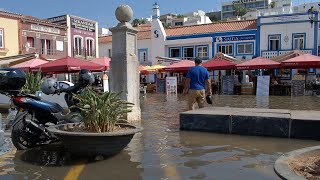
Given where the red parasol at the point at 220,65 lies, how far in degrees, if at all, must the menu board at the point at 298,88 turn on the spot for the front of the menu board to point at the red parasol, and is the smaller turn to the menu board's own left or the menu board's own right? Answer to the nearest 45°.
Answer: approximately 90° to the menu board's own right

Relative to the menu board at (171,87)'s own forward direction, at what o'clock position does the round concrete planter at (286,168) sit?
The round concrete planter is roughly at 12 o'clock from the menu board.

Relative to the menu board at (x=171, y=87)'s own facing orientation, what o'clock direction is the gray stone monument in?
The gray stone monument is roughly at 12 o'clock from the menu board.

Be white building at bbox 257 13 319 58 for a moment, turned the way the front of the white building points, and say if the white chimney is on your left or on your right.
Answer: on your right
